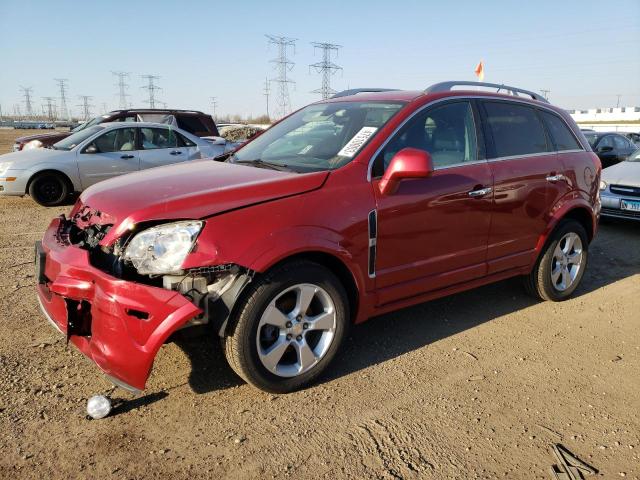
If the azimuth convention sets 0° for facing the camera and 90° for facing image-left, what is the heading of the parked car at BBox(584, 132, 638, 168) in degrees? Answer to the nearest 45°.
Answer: approximately 45°

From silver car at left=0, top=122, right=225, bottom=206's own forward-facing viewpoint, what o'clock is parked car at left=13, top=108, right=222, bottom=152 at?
The parked car is roughly at 4 o'clock from the silver car.

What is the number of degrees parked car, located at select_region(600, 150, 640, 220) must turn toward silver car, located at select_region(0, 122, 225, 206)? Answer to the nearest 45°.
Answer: approximately 45° to its right

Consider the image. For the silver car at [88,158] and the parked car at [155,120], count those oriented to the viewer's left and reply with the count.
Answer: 2

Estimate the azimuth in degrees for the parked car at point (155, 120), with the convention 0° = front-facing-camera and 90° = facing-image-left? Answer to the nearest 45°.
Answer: approximately 90°

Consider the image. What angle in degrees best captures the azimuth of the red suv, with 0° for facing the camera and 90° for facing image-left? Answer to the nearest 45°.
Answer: approximately 45°

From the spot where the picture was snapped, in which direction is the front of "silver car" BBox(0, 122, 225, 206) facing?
facing to the left of the viewer

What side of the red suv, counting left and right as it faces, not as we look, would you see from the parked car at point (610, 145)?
back
